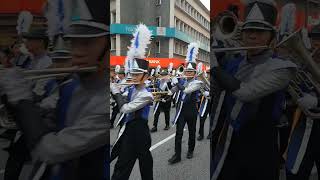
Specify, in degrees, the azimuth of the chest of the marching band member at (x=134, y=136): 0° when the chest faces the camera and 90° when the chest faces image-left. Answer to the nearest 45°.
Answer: approximately 45°

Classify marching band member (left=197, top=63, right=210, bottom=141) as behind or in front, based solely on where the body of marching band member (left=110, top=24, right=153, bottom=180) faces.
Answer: behind

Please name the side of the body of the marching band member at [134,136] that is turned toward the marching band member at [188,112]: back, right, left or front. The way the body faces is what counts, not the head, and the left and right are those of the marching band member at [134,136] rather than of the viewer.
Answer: back
